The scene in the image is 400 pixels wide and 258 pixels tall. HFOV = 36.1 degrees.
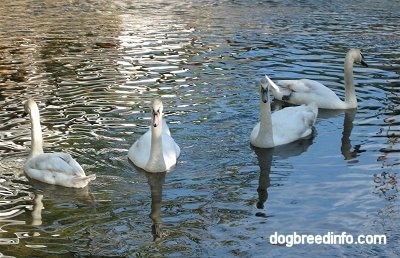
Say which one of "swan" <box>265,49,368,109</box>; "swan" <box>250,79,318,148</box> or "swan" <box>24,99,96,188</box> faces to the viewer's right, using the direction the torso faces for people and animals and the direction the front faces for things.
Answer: "swan" <box>265,49,368,109</box>

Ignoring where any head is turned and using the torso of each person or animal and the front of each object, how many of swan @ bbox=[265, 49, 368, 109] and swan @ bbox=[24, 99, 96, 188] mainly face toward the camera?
0

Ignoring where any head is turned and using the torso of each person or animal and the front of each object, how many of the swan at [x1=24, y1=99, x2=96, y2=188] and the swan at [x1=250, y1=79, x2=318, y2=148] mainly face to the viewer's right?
0

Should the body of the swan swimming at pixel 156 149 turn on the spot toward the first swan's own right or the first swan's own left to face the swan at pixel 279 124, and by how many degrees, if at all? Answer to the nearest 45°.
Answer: approximately 135° to the first swan's own left

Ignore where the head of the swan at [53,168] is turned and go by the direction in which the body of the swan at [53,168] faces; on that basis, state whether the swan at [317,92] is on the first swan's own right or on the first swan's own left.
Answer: on the first swan's own right

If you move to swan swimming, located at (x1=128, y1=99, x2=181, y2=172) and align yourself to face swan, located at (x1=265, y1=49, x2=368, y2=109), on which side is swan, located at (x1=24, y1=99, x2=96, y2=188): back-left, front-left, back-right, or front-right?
back-left

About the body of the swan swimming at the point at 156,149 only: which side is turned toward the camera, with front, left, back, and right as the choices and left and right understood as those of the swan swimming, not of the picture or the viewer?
front

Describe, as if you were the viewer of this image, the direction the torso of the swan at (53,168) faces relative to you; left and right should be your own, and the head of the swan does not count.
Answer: facing away from the viewer and to the left of the viewer

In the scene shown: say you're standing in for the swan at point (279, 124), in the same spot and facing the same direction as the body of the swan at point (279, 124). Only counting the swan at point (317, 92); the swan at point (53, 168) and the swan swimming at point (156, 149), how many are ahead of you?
2

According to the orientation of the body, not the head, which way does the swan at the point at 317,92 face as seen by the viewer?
to the viewer's right

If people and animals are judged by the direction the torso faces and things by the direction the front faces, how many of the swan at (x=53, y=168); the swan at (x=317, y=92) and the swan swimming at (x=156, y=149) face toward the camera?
1

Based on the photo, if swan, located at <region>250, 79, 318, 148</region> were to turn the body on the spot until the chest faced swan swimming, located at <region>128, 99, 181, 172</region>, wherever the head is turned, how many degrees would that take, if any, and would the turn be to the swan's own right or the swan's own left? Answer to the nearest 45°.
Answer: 0° — it already faces it

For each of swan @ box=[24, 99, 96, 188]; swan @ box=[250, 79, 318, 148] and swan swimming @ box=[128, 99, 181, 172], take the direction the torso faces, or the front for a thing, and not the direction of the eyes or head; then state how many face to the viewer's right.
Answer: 0

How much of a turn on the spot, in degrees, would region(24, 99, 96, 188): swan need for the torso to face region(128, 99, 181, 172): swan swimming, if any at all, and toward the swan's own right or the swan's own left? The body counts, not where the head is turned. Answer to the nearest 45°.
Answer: approximately 135° to the swan's own right

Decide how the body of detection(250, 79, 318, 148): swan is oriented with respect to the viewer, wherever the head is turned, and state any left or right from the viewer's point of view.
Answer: facing the viewer and to the left of the viewer
